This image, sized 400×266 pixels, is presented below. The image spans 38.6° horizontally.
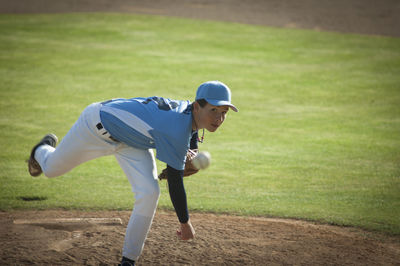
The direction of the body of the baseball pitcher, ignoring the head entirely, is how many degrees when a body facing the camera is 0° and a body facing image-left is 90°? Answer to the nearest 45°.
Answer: approximately 270°
